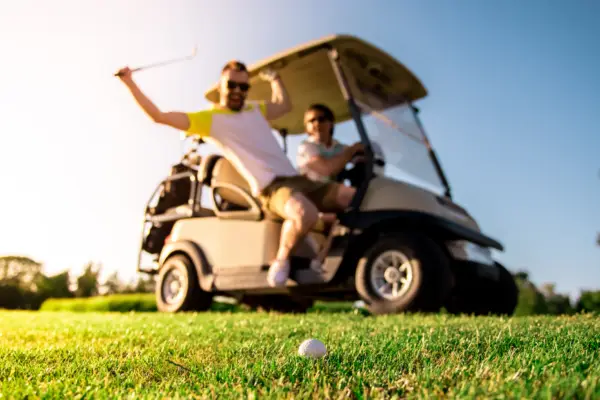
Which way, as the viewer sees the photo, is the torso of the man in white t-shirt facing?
toward the camera

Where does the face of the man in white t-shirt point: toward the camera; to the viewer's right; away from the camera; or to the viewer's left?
toward the camera

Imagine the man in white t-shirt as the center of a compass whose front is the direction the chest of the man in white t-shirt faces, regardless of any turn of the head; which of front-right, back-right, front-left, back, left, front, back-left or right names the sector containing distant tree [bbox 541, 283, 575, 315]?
back-left

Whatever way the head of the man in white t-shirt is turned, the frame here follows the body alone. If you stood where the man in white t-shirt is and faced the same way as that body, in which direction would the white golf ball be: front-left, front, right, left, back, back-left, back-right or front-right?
front

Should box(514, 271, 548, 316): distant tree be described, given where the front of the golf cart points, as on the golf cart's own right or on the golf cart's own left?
on the golf cart's own left

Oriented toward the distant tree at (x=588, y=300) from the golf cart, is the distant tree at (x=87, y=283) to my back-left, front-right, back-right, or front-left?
front-left

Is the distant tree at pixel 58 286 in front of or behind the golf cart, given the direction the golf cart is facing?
behind
